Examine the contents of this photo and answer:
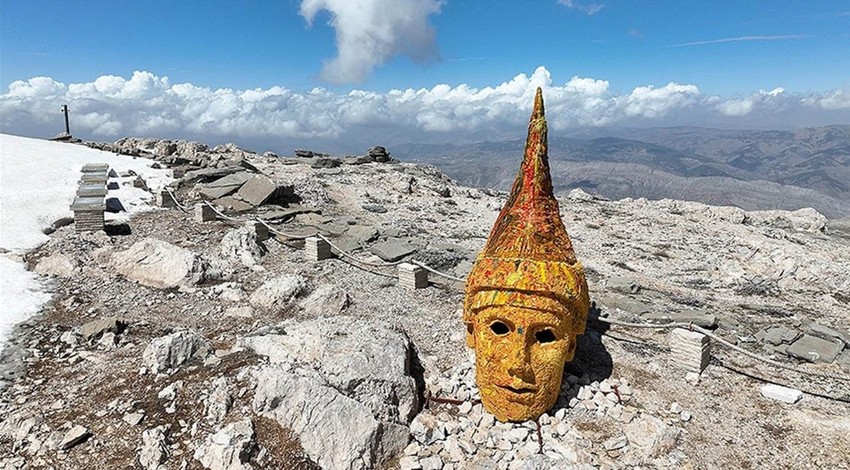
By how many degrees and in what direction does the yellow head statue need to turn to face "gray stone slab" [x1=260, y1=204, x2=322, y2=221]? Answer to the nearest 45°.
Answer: approximately 135° to its right

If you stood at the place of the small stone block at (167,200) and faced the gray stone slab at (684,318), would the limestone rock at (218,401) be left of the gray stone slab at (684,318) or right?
right

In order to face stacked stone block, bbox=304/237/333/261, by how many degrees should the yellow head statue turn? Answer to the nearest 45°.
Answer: approximately 135° to its right

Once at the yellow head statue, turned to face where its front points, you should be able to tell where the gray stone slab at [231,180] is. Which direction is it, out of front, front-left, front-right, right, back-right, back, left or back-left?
back-right

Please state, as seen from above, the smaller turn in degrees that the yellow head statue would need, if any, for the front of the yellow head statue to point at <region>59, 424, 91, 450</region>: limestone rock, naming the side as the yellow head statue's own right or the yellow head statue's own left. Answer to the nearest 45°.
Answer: approximately 90° to the yellow head statue's own right

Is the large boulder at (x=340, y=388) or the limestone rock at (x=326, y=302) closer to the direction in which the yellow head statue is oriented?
the large boulder

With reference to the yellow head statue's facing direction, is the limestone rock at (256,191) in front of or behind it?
behind

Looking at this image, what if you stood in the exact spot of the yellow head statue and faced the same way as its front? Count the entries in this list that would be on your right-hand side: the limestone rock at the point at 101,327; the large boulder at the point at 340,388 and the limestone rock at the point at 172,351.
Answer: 3

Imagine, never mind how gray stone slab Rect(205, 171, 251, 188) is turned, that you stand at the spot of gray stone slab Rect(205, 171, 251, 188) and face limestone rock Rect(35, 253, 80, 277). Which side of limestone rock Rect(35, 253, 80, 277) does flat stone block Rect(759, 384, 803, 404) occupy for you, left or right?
left

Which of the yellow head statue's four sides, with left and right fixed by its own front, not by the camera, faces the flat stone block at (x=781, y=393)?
left

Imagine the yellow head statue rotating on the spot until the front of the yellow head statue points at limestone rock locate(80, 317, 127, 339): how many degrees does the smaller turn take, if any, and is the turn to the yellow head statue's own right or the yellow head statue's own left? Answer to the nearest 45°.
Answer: approximately 90° to the yellow head statue's own right

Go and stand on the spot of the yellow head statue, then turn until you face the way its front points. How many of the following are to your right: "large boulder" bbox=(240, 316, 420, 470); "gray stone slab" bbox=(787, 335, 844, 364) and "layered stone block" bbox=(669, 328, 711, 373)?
1

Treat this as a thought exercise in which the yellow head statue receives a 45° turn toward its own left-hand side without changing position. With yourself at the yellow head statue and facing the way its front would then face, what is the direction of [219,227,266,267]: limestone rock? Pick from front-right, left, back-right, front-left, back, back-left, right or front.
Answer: back

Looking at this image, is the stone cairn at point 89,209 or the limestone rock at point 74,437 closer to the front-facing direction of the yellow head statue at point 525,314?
the limestone rock

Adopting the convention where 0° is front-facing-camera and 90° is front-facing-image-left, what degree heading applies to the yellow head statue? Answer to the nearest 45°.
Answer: approximately 0°
